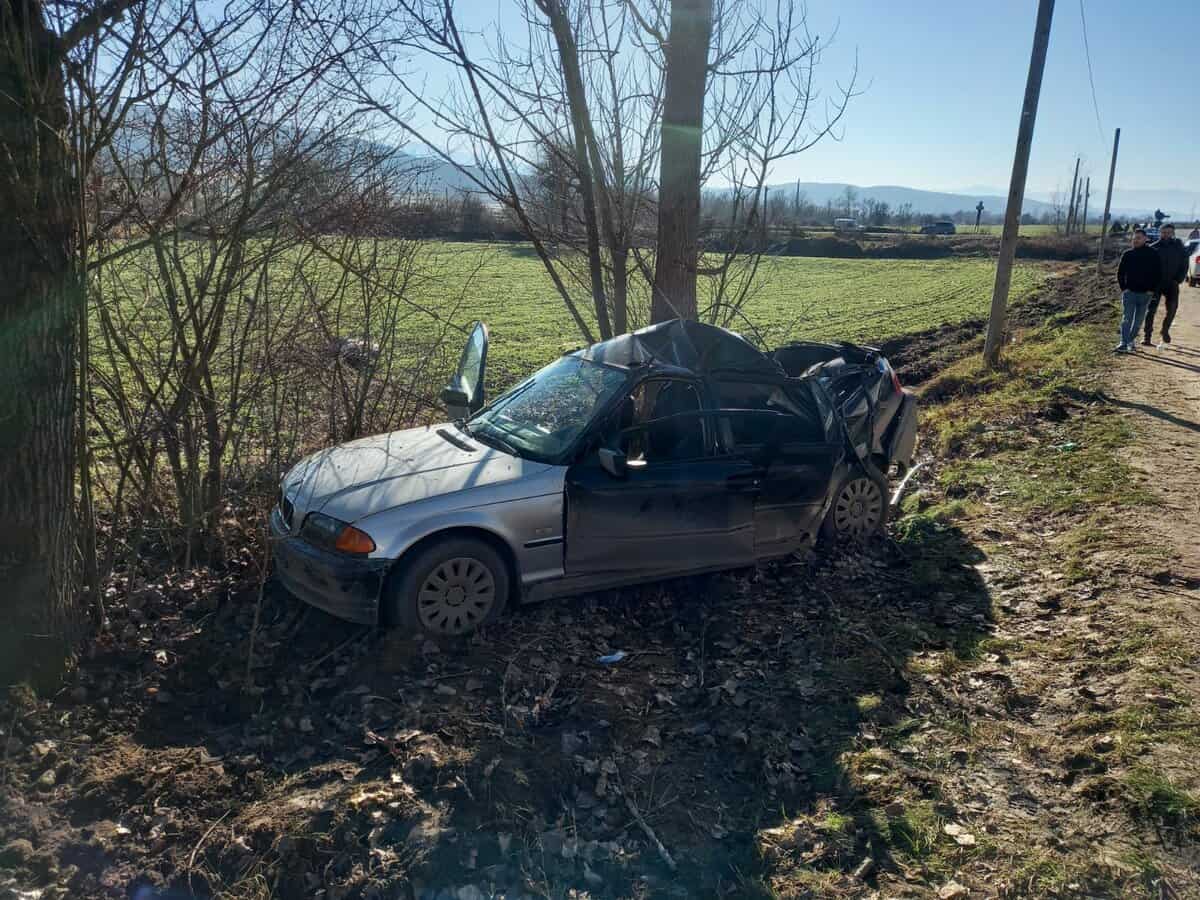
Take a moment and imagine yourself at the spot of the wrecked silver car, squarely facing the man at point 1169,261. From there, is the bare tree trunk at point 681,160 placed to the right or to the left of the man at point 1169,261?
left

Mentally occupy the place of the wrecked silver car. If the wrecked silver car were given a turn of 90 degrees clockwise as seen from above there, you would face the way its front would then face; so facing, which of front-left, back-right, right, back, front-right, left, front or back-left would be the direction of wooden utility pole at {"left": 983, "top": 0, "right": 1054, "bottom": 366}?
right

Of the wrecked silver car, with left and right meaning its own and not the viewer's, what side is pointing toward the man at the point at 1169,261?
back

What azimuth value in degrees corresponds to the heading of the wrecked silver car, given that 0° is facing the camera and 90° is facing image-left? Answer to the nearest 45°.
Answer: approximately 45°

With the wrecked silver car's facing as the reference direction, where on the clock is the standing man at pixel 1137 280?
The standing man is roughly at 6 o'clock from the wrecked silver car.

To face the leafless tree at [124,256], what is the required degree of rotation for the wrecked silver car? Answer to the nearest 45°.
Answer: approximately 45° to its right
